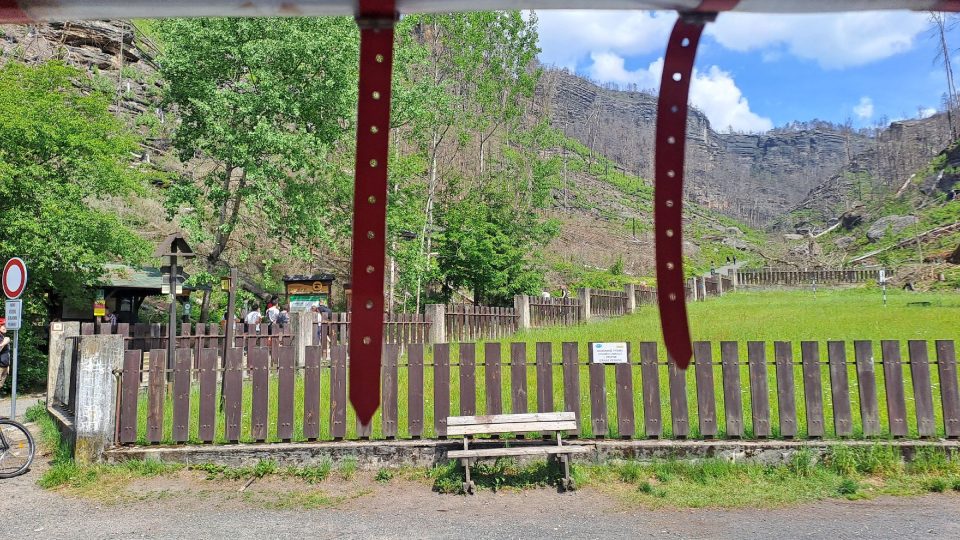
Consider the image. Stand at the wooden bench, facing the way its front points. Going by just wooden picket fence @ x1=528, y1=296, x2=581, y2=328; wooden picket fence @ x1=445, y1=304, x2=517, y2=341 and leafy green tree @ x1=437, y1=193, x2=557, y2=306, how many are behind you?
3

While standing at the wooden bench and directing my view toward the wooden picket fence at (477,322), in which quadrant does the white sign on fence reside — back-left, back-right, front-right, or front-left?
front-right

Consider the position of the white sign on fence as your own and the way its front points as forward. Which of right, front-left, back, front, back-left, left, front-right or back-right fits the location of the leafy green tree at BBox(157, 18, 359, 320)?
back-right

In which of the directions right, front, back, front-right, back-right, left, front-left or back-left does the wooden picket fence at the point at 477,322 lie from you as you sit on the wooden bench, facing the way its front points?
back

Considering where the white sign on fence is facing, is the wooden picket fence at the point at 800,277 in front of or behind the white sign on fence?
behind

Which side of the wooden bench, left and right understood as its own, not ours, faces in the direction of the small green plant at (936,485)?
left

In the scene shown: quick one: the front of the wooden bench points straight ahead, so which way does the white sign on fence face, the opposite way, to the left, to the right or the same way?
the same way

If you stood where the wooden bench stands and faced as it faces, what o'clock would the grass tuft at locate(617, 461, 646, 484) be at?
The grass tuft is roughly at 9 o'clock from the wooden bench.

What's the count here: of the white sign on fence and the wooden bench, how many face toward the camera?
2

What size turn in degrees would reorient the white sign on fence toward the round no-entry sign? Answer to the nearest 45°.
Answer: approximately 90° to its right

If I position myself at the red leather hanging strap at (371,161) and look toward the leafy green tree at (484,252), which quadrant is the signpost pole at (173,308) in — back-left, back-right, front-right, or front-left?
front-left

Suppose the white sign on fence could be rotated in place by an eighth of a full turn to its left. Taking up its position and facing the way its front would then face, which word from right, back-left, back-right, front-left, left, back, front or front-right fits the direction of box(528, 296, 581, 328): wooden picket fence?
back-left

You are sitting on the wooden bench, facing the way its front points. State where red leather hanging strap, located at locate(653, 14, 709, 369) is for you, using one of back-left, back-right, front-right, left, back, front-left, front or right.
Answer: front

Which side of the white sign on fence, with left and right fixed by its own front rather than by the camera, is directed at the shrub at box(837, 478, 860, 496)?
left

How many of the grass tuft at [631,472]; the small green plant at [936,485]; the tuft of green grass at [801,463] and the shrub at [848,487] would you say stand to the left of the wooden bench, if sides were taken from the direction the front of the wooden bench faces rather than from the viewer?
4

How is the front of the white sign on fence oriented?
toward the camera

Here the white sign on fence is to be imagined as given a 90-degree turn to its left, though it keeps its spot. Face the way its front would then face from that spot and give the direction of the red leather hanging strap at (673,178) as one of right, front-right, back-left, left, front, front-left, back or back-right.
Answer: right

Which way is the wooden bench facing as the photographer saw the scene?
facing the viewer

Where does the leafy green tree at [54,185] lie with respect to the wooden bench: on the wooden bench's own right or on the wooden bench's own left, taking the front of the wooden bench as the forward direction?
on the wooden bench's own right
